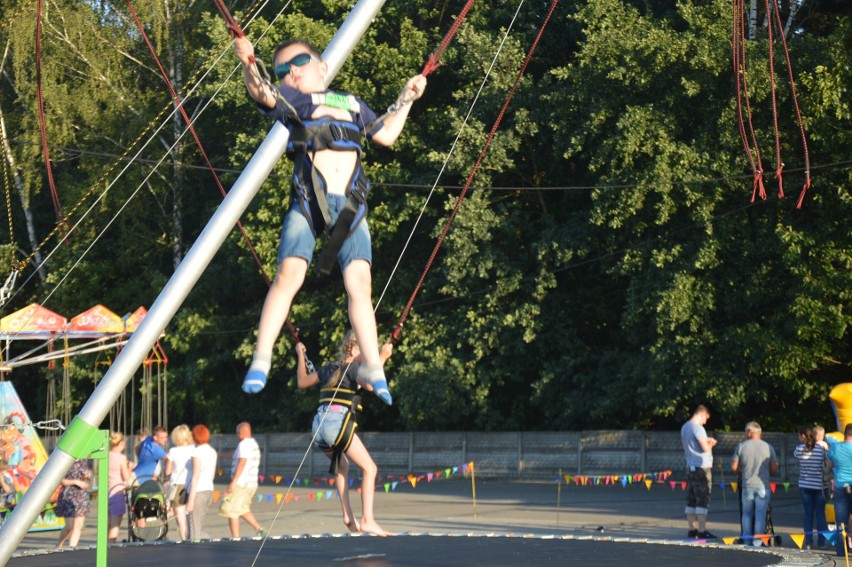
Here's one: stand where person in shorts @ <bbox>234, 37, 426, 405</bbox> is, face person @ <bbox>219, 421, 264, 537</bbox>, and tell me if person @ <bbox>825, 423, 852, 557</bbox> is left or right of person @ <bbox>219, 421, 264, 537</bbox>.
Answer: right

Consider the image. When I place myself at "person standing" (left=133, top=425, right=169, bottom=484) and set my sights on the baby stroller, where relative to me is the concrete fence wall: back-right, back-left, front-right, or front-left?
back-left

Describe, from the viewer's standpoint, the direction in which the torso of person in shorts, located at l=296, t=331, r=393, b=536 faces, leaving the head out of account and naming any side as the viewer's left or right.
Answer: facing away from the viewer and to the right of the viewer
